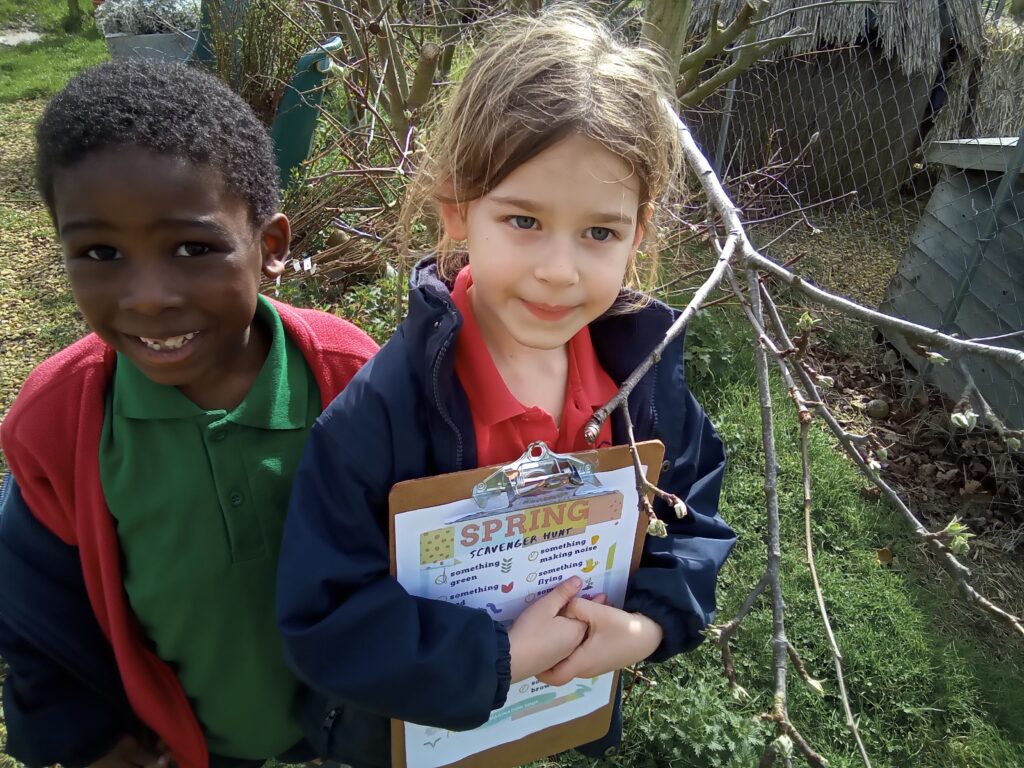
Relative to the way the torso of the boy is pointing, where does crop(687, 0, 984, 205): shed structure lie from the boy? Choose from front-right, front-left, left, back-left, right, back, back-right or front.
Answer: back-left

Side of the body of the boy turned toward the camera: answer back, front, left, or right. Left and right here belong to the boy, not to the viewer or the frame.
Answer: front
